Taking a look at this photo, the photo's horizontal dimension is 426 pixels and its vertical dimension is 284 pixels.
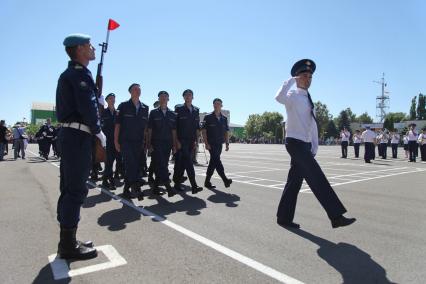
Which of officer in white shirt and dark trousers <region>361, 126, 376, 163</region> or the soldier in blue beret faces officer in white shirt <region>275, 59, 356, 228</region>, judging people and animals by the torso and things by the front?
the soldier in blue beret

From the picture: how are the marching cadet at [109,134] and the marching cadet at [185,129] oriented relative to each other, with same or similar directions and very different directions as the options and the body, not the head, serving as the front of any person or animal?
same or similar directions

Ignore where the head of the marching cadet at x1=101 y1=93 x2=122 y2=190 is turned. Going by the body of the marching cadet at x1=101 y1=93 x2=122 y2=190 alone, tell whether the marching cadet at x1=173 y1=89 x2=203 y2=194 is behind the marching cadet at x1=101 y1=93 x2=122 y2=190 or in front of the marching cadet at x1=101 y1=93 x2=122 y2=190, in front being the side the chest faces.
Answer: in front

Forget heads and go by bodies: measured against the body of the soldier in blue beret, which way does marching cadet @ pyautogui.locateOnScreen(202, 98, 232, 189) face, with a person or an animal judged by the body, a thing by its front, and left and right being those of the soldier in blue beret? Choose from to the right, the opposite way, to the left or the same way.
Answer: to the right

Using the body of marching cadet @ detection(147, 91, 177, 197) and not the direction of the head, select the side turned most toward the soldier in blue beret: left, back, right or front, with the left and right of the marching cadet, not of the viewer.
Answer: front

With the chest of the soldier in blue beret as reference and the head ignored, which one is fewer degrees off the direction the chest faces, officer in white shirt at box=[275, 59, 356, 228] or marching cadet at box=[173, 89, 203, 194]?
the officer in white shirt

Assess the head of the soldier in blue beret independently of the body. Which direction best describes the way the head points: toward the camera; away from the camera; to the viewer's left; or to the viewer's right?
to the viewer's right

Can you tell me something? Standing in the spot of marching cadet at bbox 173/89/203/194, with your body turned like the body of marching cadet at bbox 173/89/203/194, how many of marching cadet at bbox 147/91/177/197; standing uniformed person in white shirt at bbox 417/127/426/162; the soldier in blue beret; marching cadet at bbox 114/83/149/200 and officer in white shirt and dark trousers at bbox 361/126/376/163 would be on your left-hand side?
2

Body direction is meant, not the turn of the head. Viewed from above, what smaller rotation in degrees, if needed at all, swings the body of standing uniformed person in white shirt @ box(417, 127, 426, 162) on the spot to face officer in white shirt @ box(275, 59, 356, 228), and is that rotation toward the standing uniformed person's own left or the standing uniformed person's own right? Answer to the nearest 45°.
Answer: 0° — they already face them

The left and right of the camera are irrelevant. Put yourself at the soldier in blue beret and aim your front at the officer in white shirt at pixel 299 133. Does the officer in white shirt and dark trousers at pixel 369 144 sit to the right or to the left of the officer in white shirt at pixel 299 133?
left

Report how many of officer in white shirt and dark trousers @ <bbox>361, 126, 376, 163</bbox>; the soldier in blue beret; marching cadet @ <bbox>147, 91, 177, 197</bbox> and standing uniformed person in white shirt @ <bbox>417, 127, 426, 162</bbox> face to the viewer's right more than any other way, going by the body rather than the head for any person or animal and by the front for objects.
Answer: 1
